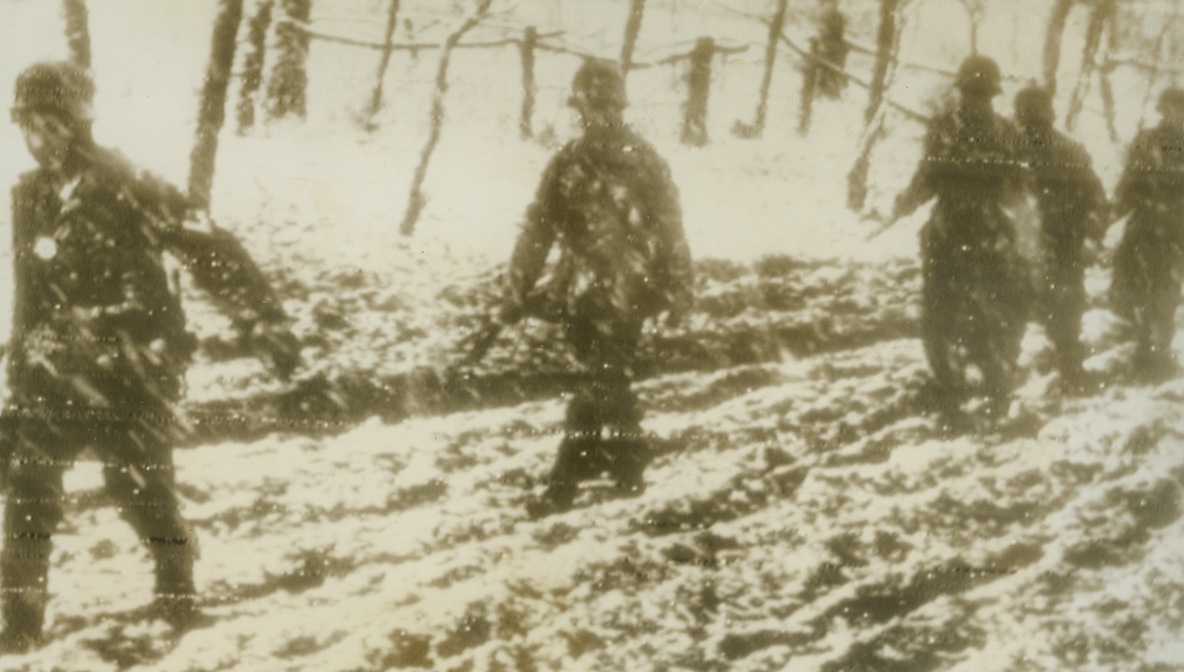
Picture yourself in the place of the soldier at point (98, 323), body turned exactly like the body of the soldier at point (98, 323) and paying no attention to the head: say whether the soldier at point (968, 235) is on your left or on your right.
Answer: on your left

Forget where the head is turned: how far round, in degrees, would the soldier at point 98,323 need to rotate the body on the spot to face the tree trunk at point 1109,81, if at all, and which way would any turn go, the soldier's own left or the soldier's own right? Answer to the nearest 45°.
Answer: approximately 135° to the soldier's own left
